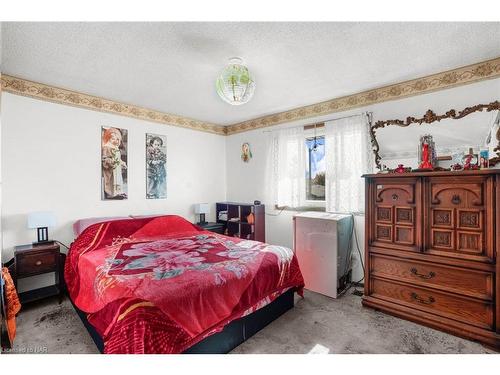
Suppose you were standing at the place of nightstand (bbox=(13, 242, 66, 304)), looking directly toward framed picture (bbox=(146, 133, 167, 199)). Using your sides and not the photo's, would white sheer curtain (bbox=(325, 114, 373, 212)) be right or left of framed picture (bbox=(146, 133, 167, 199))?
right

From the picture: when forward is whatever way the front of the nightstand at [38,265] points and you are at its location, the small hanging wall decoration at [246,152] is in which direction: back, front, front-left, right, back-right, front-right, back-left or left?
left

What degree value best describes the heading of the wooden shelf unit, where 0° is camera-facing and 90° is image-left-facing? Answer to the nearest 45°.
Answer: approximately 45°

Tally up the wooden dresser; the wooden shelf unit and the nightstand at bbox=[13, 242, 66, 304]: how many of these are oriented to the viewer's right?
0

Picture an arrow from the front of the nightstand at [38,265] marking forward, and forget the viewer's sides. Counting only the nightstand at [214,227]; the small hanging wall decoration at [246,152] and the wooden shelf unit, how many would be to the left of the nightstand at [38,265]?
3

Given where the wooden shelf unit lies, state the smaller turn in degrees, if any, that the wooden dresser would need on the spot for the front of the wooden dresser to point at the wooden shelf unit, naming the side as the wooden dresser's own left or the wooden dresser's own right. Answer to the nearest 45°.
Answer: approximately 45° to the wooden dresser's own right

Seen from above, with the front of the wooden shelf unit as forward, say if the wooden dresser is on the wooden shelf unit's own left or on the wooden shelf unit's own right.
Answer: on the wooden shelf unit's own left

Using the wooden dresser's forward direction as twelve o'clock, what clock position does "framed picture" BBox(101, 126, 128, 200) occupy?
The framed picture is roughly at 1 o'clock from the wooden dresser.

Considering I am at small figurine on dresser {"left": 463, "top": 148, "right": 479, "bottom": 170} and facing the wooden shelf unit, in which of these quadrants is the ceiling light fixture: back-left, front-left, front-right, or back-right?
front-left

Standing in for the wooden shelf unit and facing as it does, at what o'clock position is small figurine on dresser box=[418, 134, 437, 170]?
The small figurine on dresser is roughly at 9 o'clock from the wooden shelf unit.

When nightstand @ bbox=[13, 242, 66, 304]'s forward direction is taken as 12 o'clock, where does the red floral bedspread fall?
The red floral bedspread is roughly at 11 o'clock from the nightstand.

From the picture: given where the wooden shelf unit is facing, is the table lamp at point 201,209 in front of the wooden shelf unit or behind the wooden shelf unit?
in front

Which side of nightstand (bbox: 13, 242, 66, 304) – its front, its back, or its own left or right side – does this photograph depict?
front

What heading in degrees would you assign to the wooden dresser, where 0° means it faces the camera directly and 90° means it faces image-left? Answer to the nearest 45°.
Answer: approximately 45°

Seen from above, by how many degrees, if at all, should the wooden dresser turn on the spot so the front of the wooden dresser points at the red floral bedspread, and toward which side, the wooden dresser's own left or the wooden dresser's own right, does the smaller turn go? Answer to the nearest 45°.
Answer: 0° — it already faces it

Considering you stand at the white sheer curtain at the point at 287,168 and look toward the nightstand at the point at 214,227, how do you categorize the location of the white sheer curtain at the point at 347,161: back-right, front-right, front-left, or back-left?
back-left
